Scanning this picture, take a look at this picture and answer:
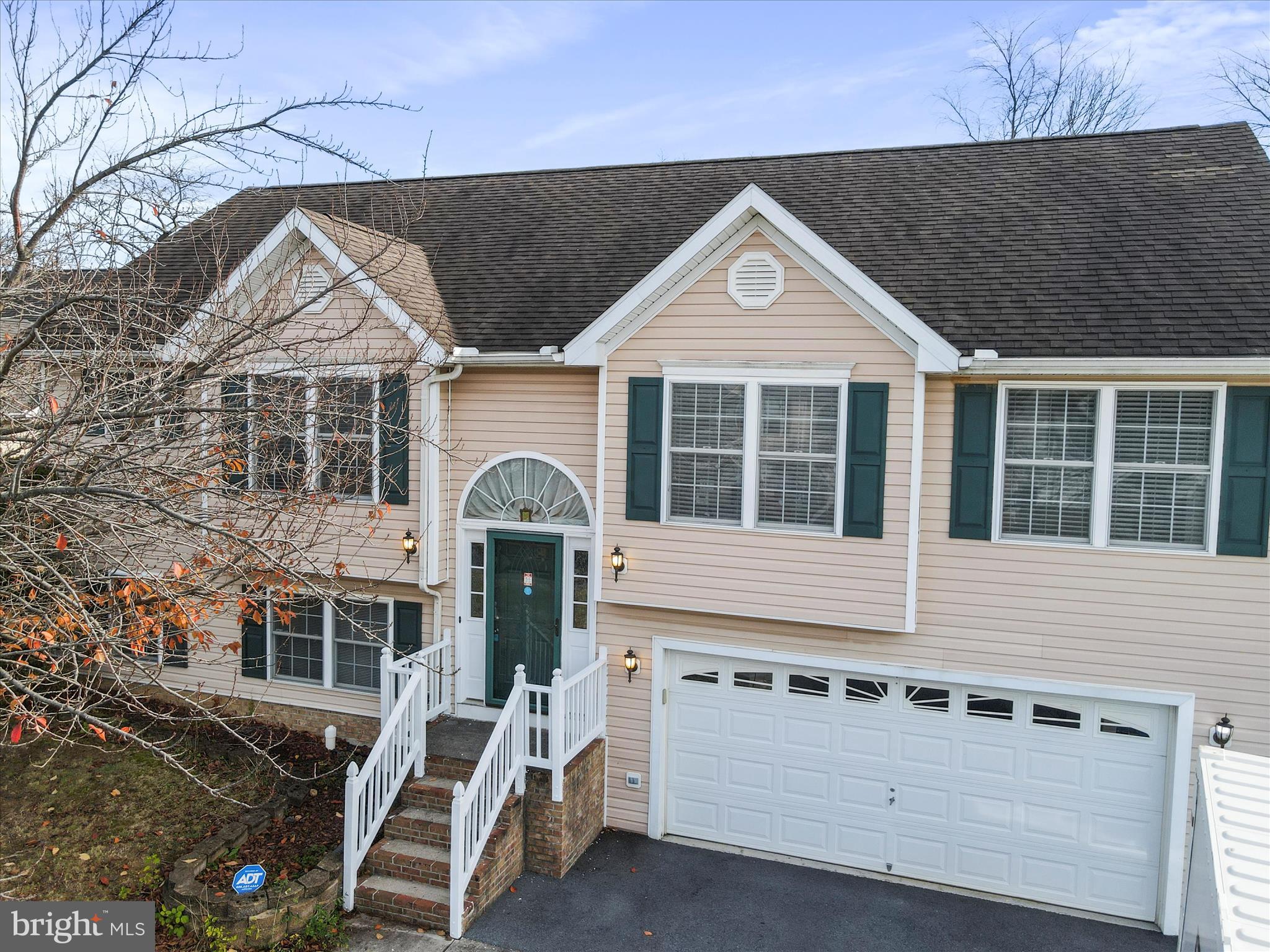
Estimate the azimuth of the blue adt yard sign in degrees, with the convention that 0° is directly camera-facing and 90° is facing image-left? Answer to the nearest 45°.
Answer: approximately 0°

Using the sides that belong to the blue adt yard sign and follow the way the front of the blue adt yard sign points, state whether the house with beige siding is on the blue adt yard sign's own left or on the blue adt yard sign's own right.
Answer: on the blue adt yard sign's own left

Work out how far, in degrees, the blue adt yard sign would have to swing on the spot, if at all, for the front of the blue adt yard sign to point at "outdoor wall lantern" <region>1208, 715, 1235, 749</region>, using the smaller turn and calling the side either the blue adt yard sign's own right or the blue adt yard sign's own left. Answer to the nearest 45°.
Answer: approximately 90° to the blue adt yard sign's own left
